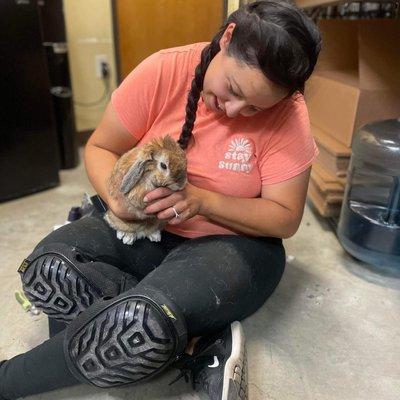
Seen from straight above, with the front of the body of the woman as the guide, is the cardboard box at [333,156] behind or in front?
behind

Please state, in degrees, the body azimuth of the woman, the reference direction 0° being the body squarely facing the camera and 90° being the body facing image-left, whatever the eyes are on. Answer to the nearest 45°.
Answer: approximately 45°

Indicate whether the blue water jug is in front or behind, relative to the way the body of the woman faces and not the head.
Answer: behind

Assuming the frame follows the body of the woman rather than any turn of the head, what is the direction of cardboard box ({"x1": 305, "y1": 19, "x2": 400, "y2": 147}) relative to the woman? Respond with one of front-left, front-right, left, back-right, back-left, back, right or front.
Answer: back

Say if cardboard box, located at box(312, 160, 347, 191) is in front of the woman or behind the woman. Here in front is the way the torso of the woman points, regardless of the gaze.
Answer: behind

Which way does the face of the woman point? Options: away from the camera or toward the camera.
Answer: toward the camera
